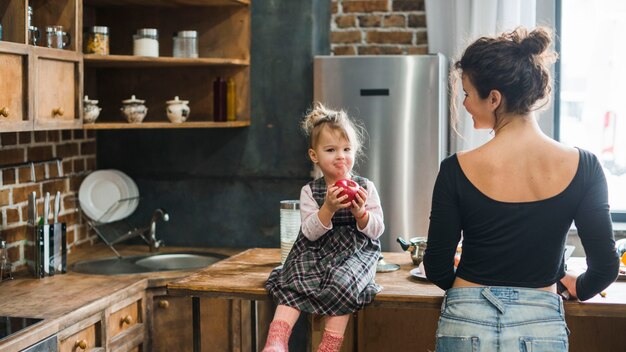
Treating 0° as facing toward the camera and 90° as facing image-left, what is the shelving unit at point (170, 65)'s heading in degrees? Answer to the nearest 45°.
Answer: approximately 0°

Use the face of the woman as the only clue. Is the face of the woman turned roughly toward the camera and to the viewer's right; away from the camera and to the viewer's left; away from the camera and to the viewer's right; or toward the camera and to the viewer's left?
away from the camera and to the viewer's left

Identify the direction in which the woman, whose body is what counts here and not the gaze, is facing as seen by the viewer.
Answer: away from the camera

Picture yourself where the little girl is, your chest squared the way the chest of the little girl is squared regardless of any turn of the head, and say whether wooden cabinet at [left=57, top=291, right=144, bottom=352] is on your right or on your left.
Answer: on your right

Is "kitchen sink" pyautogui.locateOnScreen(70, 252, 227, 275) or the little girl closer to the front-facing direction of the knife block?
the little girl

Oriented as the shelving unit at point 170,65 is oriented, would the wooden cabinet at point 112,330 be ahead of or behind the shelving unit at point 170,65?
ahead

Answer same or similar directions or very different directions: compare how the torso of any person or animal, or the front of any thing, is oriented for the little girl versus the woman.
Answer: very different directions
